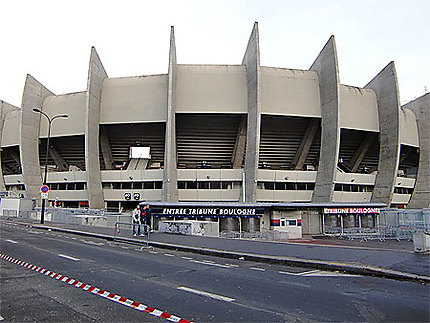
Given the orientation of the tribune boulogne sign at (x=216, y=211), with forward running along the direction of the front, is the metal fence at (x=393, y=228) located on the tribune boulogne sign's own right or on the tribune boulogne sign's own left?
on the tribune boulogne sign's own left

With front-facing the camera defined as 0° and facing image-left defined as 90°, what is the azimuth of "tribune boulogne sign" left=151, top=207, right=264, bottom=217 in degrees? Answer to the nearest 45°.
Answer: approximately 0°

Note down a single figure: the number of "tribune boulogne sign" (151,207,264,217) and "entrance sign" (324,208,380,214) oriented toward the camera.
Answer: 2

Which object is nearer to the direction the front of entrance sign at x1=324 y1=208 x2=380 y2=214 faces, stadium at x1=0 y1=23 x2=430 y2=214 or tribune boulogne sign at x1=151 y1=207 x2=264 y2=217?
the tribune boulogne sign

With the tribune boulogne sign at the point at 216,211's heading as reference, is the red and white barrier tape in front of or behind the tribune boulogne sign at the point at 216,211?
in front

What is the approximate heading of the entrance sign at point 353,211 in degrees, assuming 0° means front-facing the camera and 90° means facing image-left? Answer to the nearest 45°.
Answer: approximately 0°

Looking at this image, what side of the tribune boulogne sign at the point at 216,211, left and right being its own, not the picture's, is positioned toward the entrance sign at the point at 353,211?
left

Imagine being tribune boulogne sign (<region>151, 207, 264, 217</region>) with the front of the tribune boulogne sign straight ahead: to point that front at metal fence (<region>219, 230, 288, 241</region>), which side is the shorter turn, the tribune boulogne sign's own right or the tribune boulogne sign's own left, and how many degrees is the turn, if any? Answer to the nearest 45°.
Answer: approximately 90° to the tribune boulogne sign's own left

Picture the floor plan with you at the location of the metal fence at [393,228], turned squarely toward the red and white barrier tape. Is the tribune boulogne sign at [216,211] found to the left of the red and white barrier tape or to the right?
right

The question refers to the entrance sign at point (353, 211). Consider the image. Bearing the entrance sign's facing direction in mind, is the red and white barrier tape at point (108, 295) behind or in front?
in front
